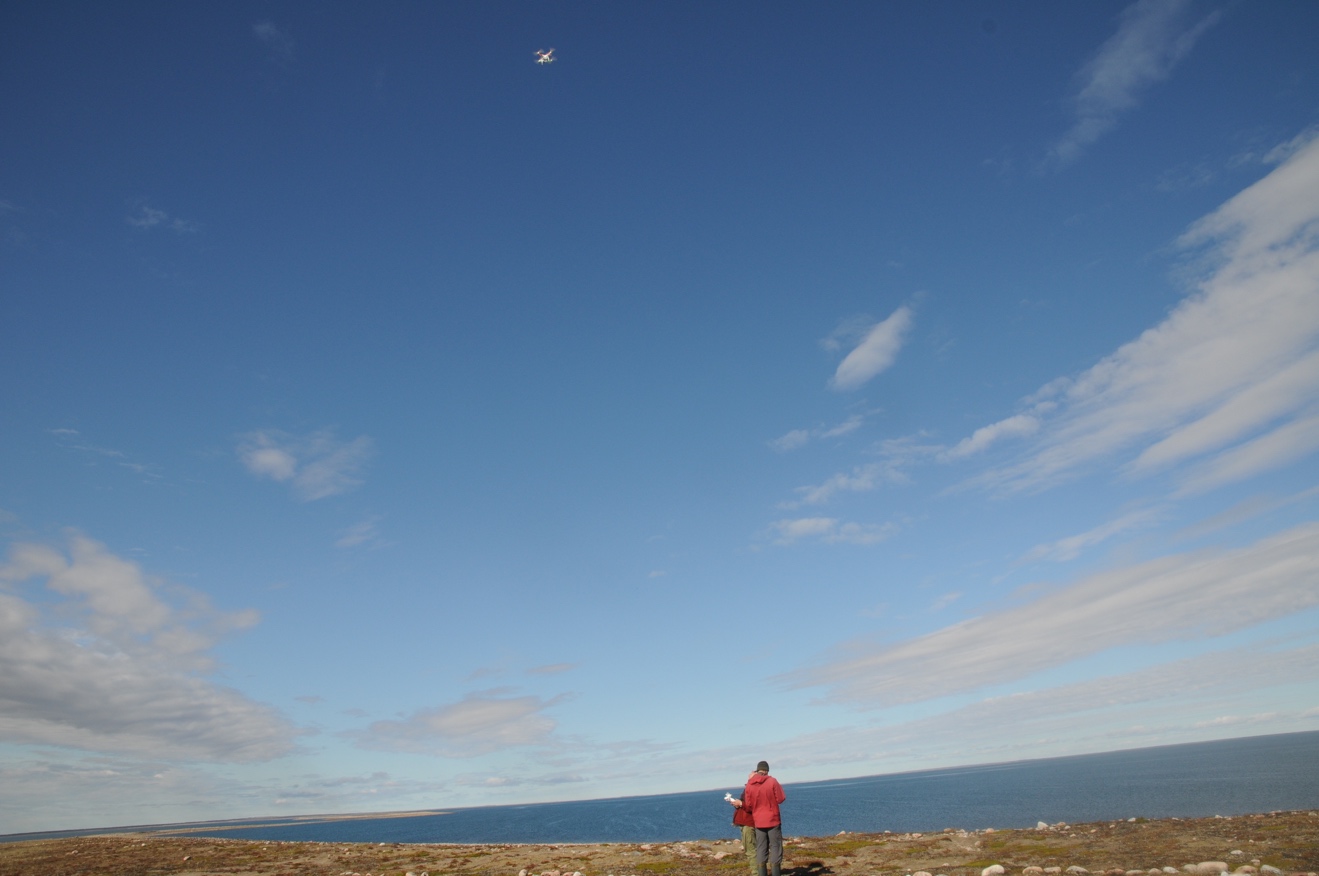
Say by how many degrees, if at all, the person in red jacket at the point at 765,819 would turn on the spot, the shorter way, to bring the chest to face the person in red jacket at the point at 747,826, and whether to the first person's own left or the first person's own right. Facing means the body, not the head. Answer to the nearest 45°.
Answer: approximately 45° to the first person's own left

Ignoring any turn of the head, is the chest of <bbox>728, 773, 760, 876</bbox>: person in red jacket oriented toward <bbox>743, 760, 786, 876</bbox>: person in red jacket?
no

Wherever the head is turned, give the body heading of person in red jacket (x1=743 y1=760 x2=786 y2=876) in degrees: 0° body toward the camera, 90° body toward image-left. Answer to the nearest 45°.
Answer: approximately 180°
